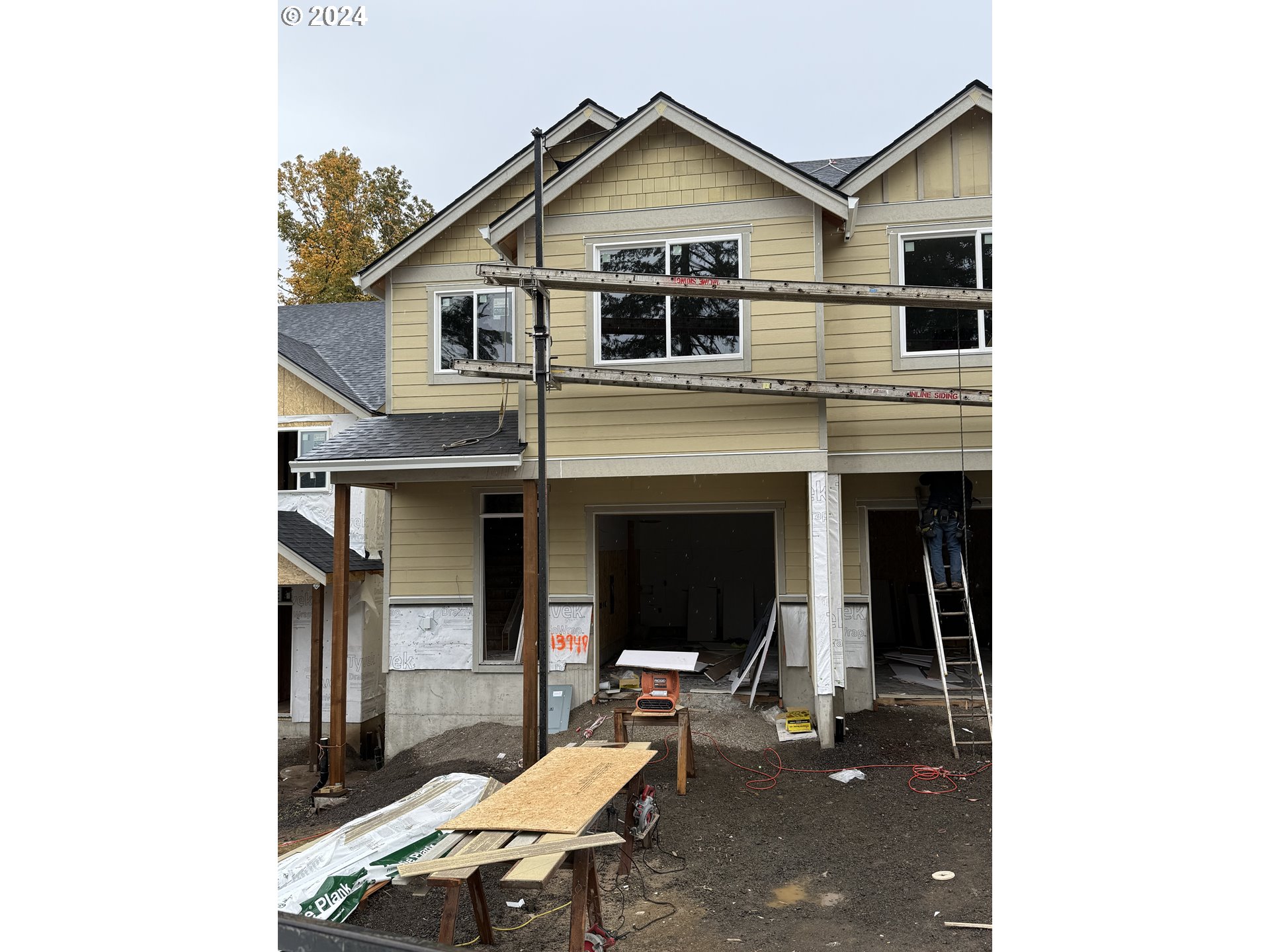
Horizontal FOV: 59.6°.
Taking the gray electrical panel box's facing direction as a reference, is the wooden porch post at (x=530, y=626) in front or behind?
in front

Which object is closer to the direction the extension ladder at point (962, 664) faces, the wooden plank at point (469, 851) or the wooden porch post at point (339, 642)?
the wooden plank

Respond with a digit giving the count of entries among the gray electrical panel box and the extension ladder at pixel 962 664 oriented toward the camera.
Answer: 2

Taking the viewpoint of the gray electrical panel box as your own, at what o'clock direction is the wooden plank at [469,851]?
The wooden plank is roughly at 12 o'clock from the gray electrical panel box.

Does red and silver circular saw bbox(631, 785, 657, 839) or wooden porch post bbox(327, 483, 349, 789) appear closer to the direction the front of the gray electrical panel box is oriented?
the red and silver circular saw

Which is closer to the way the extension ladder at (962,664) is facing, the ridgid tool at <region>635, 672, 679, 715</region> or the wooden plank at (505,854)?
the wooden plank

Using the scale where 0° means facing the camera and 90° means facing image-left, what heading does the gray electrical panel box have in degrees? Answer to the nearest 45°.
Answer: approximately 0°

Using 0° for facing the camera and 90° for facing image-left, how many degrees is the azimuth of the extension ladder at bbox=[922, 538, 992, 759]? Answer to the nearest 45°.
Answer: approximately 0°

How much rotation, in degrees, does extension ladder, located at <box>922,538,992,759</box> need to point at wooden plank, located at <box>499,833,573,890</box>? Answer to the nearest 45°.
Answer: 0° — it already faces it

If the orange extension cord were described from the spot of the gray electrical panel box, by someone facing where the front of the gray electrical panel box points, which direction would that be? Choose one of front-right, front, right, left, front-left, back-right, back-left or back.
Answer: front-left

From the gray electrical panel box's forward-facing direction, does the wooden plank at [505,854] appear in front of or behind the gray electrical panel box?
in front

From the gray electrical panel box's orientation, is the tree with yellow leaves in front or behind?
behind

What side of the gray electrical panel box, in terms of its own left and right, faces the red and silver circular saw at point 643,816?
front

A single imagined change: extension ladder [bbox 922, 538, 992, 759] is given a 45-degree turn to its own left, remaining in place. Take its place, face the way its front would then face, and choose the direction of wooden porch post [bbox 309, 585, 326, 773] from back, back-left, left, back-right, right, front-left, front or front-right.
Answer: back-right
